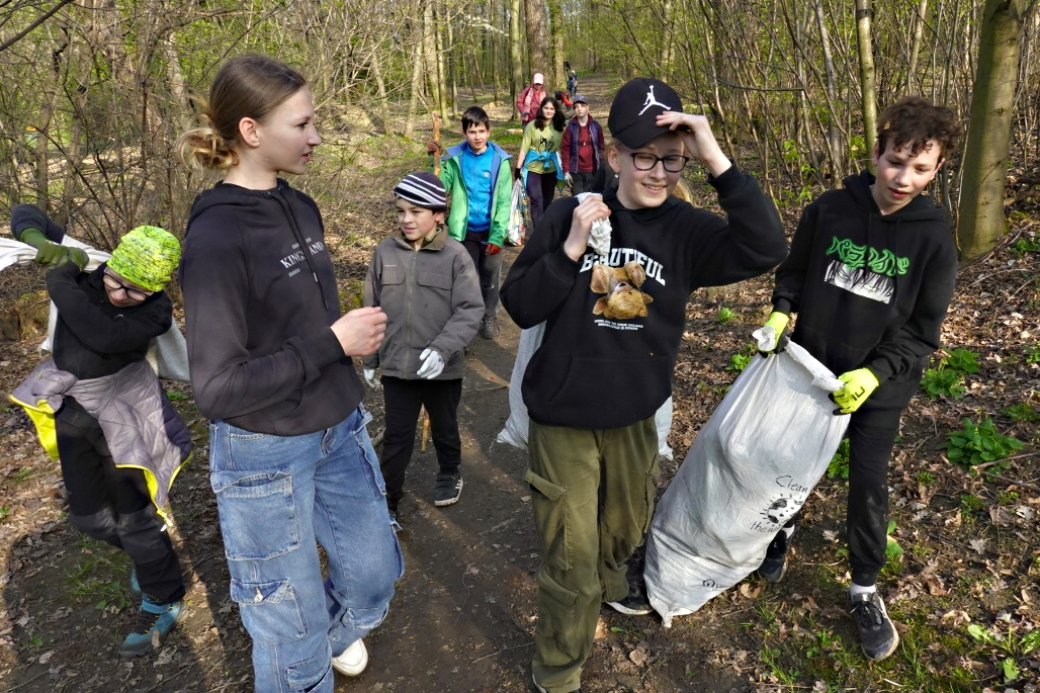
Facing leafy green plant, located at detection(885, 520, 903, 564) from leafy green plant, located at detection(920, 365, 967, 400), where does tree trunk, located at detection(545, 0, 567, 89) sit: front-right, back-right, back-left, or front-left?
back-right
